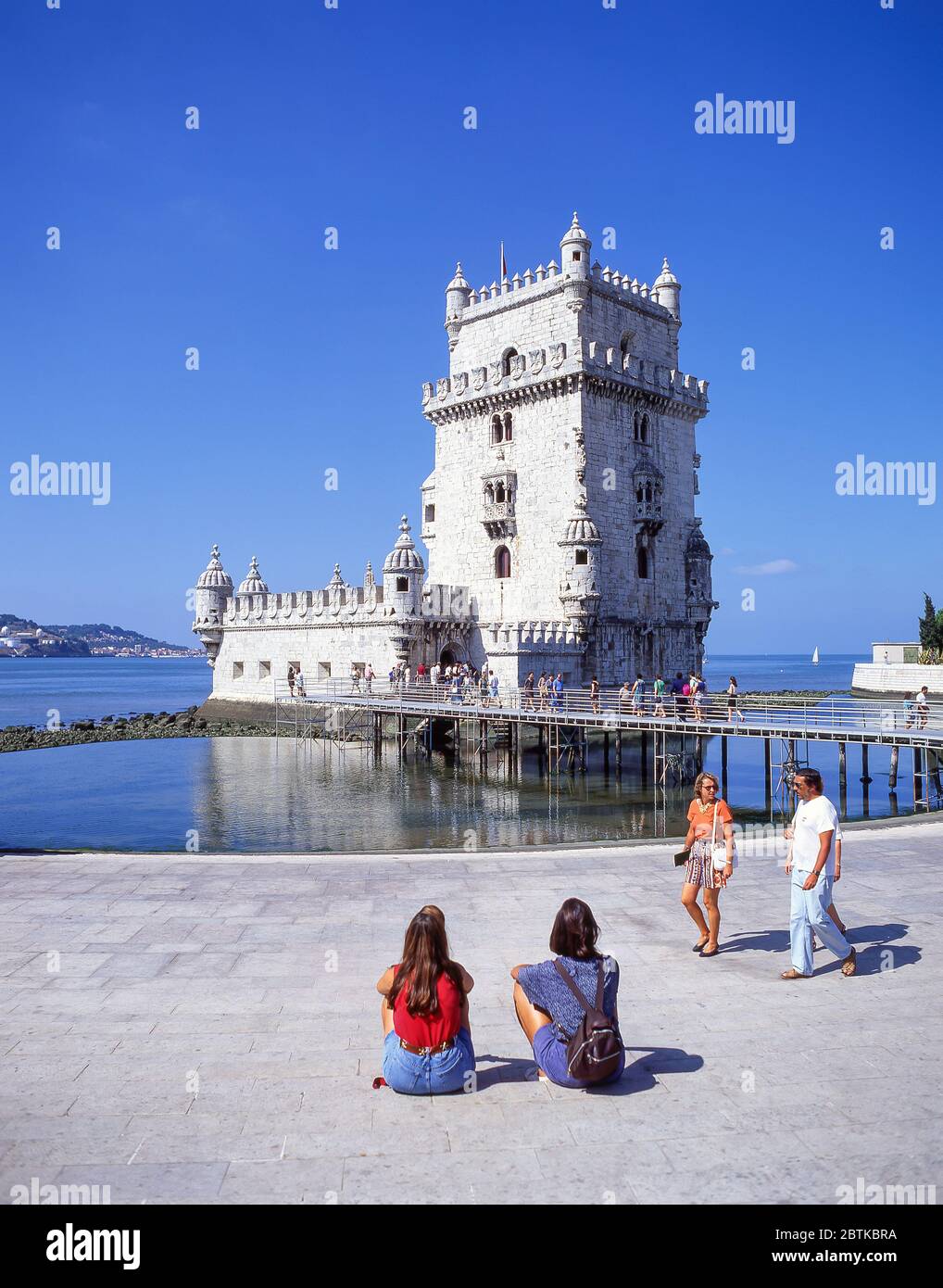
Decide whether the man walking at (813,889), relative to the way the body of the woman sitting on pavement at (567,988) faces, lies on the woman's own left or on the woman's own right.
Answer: on the woman's own right

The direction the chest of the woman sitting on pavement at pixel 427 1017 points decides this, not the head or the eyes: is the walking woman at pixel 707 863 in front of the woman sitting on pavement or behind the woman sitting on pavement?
in front

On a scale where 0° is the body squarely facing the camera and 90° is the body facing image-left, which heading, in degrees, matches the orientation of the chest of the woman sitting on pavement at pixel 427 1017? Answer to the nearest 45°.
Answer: approximately 180°

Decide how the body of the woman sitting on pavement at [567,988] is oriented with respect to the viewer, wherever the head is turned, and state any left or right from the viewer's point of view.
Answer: facing away from the viewer and to the left of the viewer

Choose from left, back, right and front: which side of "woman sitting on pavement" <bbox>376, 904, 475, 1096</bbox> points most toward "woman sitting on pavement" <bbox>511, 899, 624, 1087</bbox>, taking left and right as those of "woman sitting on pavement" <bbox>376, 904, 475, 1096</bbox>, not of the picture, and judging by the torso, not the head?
right

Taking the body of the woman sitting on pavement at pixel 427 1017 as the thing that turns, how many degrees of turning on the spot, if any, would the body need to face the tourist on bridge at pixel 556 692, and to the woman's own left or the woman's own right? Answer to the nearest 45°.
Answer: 0° — they already face them

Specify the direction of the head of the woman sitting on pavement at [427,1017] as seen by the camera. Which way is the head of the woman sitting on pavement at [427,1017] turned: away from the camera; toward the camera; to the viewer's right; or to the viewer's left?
away from the camera

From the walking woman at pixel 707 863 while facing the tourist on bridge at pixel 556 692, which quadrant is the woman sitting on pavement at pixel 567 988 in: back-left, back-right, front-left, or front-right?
back-left

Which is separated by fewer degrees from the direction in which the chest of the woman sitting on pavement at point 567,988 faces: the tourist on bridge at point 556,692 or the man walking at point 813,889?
the tourist on bridge

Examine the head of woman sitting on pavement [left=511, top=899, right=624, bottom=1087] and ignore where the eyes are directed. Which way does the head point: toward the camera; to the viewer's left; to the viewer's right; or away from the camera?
away from the camera

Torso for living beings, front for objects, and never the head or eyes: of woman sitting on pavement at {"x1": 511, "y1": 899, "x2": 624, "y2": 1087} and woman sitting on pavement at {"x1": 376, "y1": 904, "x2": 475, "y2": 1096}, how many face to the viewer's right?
0

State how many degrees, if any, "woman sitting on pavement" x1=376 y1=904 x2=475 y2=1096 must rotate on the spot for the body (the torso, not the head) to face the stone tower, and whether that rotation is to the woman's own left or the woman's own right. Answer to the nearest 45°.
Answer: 0° — they already face it

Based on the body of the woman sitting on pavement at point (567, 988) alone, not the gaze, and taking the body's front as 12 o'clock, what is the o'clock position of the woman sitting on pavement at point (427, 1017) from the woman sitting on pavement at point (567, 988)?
the woman sitting on pavement at point (427, 1017) is roughly at 10 o'clock from the woman sitting on pavement at point (567, 988).

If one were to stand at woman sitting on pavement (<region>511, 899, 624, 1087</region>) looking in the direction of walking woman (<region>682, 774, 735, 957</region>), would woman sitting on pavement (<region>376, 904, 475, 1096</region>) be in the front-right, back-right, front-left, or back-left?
back-left
